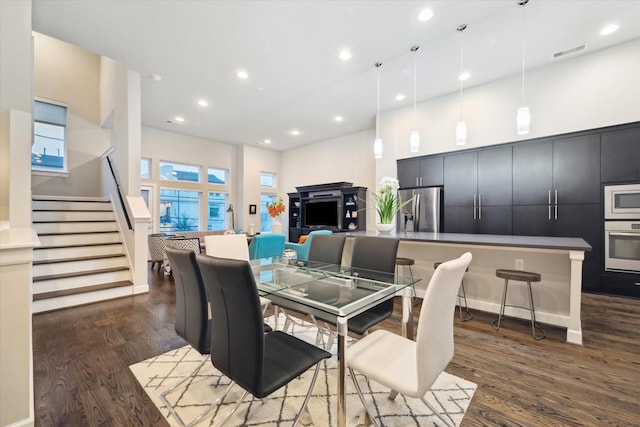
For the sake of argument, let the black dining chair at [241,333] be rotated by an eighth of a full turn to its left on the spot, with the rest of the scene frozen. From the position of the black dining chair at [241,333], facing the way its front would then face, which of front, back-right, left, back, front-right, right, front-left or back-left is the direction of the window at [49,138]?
front-left

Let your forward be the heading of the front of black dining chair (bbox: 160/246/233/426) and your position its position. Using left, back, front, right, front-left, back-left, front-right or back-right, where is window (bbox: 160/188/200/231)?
front-left

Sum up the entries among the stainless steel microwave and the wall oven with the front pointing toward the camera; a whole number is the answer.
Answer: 2

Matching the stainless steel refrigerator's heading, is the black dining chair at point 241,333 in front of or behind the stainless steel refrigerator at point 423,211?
in front

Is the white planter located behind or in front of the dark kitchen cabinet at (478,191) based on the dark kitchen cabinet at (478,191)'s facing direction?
in front

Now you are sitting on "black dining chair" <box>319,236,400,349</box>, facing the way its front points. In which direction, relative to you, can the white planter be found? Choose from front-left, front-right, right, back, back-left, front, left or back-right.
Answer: back-right

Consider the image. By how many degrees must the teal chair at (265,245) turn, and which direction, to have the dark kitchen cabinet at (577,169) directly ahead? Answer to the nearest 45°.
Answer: approximately 135° to its right

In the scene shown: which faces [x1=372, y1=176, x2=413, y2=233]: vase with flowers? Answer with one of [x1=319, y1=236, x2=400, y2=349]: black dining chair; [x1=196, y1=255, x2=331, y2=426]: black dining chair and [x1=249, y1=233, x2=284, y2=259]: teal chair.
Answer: [x1=196, y1=255, x2=331, y2=426]: black dining chair

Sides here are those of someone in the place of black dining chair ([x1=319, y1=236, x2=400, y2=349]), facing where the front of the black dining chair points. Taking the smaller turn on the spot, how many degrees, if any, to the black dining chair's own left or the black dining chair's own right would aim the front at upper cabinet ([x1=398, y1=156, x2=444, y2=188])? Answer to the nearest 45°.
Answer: approximately 135° to the black dining chair's own right
